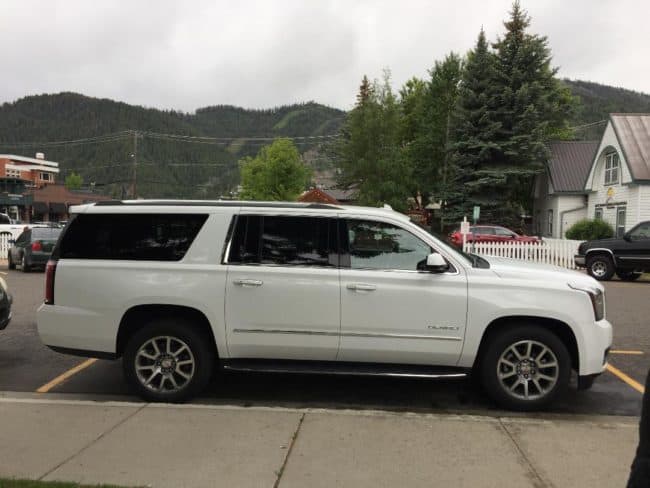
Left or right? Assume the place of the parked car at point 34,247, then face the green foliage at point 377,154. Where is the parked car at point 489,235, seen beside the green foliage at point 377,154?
right

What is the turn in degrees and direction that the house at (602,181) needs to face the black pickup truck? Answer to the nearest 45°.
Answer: approximately 45° to its left

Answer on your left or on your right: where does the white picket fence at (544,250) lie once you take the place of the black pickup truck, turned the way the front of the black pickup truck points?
on your right

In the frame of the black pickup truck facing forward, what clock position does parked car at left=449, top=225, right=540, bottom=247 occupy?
The parked car is roughly at 2 o'clock from the black pickup truck.

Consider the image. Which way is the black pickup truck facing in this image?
to the viewer's left

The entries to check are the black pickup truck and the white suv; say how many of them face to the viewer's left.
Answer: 1

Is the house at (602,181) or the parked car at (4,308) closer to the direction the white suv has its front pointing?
the house

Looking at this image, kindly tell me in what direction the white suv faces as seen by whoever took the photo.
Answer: facing to the right of the viewer

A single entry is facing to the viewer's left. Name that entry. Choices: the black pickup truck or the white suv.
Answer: the black pickup truck

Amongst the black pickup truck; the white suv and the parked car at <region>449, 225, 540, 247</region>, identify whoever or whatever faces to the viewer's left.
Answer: the black pickup truck
